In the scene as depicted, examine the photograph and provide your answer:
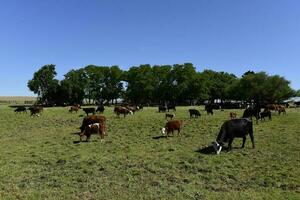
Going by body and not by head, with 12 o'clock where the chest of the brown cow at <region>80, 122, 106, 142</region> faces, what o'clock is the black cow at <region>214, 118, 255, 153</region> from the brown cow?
The black cow is roughly at 7 o'clock from the brown cow.

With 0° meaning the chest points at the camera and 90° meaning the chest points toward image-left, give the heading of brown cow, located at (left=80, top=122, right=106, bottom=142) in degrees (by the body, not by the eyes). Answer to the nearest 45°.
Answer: approximately 90°
